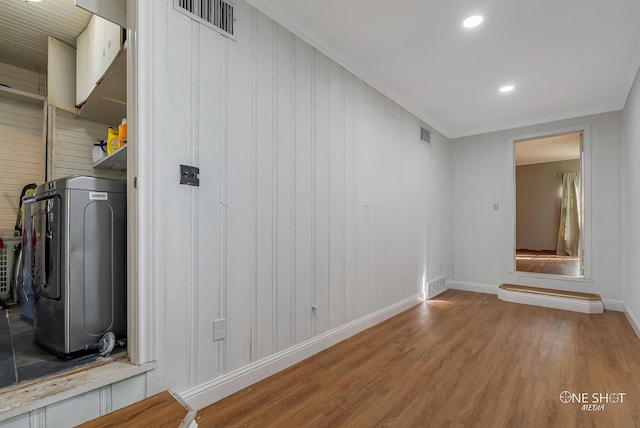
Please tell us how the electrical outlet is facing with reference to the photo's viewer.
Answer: facing the viewer and to the right of the viewer

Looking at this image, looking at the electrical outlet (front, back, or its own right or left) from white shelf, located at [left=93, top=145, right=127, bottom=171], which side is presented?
back

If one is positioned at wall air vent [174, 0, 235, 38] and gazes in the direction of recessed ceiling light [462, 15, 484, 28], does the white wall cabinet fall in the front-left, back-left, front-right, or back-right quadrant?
back-left

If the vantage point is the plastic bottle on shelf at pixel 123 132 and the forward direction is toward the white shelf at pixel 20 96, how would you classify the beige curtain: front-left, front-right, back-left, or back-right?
back-right

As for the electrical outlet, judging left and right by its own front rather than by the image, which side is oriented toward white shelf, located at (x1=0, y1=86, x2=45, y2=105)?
back

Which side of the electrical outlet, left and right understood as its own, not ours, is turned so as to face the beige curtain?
left

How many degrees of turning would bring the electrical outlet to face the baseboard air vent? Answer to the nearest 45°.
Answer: approximately 90° to its left

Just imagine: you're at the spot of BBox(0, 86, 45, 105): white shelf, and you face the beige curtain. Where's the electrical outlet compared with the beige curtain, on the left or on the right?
right
